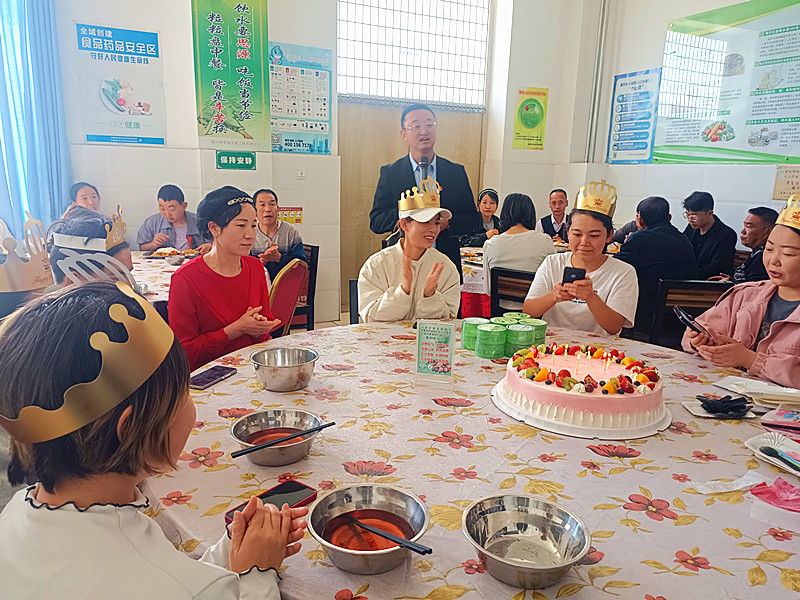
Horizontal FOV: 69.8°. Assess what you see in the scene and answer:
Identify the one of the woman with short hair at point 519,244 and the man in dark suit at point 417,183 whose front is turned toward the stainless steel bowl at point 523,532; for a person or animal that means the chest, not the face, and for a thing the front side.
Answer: the man in dark suit

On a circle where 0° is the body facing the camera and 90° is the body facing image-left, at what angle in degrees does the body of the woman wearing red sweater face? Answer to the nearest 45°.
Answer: approximately 315°

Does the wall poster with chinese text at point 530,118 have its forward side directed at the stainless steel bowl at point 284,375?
yes

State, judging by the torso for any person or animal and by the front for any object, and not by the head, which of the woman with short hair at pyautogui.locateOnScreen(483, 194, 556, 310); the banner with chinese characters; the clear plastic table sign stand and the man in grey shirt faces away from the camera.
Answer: the woman with short hair

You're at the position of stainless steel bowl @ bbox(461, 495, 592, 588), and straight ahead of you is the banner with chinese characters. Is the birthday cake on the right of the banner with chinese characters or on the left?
right

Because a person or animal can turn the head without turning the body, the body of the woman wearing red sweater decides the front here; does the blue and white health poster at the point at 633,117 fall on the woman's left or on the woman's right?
on the woman's left

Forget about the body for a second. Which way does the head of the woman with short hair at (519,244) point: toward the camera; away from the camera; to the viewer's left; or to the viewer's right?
away from the camera

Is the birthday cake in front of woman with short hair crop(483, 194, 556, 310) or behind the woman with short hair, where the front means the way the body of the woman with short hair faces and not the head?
behind

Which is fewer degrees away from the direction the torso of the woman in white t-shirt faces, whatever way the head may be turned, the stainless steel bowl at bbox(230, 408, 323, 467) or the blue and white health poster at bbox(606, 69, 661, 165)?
the stainless steel bowl

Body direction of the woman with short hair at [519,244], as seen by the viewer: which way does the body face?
away from the camera
